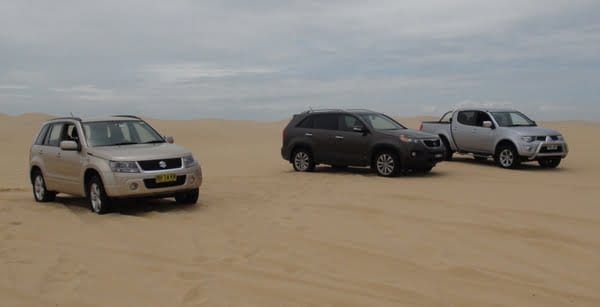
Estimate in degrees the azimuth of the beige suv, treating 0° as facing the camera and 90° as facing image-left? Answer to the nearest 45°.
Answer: approximately 315°

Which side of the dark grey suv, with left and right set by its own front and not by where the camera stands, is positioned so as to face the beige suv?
right

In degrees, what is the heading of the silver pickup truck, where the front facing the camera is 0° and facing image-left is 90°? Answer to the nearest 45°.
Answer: approximately 315°

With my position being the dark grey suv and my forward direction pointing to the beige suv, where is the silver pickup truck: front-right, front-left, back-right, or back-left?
back-left

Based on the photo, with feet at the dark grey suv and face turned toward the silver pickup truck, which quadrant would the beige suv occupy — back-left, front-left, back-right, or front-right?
back-right

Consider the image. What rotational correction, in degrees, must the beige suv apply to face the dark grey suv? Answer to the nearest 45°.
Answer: approximately 90° to its left

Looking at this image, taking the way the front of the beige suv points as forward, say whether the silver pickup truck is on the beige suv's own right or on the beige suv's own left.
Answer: on the beige suv's own left
